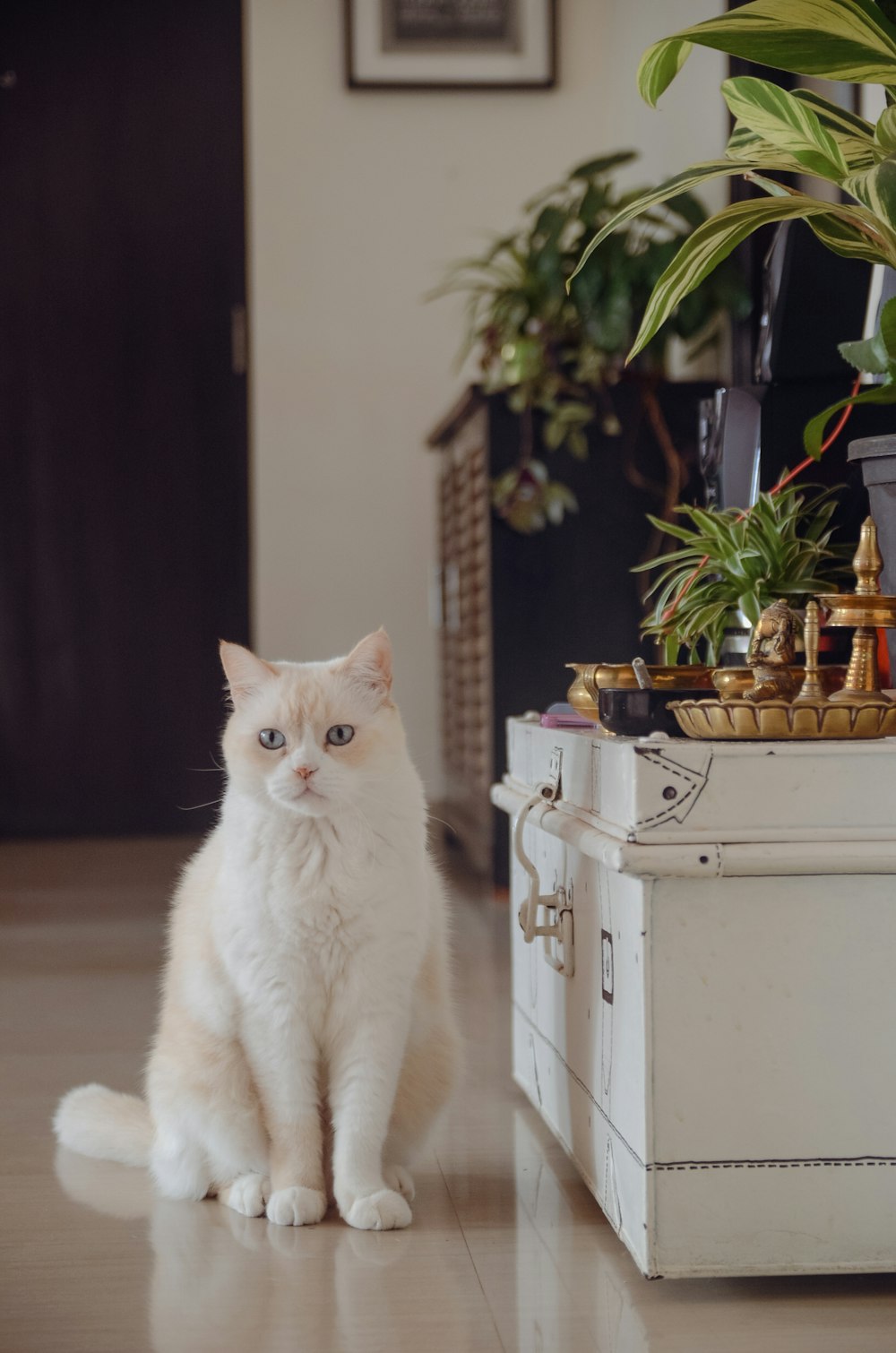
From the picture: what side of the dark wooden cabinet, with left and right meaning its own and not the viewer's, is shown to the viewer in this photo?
left

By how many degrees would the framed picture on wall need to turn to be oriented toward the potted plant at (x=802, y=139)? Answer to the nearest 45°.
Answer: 0° — it already faces it

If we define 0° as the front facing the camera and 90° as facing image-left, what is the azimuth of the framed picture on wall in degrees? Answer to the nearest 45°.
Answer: approximately 0°

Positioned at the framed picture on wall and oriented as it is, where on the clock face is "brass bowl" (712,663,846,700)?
The brass bowl is roughly at 12 o'clock from the framed picture on wall.

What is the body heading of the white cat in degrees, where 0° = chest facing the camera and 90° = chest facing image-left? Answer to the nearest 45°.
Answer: approximately 0°

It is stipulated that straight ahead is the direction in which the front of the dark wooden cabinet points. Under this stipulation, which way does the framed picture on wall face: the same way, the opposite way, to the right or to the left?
to the left

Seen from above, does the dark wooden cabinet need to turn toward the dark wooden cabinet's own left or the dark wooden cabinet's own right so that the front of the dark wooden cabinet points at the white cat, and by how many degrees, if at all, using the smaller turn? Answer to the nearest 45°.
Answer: approximately 90° to the dark wooden cabinet's own left
